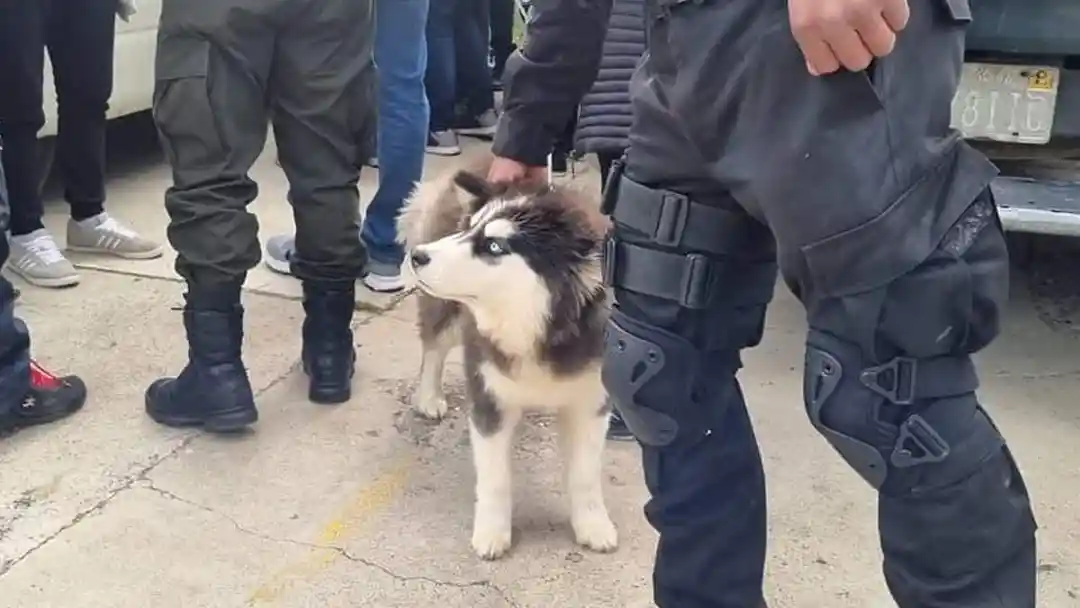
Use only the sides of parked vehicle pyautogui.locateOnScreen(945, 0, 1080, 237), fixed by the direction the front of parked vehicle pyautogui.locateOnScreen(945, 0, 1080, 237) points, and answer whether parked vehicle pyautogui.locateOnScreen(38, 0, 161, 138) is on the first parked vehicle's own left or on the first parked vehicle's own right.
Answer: on the first parked vehicle's own left

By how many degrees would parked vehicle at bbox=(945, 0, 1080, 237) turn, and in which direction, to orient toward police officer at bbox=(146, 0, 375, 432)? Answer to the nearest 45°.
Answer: approximately 135° to its left

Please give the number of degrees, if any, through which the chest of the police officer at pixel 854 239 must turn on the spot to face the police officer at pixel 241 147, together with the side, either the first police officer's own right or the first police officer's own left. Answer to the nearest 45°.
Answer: approximately 90° to the first police officer's own right

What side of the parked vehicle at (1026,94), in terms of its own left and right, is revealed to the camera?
back

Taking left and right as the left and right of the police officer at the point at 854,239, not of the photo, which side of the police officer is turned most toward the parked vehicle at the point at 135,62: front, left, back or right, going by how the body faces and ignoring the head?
right

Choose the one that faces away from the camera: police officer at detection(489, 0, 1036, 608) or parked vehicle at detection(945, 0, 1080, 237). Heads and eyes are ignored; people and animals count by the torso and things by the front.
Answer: the parked vehicle

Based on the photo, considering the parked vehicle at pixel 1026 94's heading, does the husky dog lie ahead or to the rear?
to the rear

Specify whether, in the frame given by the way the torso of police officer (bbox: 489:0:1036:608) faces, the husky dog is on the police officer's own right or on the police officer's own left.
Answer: on the police officer's own right

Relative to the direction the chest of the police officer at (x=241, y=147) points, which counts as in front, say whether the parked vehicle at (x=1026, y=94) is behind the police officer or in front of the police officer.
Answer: behind

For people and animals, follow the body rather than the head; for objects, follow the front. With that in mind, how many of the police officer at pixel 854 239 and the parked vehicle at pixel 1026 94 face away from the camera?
1

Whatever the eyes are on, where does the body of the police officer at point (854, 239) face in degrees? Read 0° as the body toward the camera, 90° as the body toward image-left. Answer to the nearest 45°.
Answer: approximately 45°
